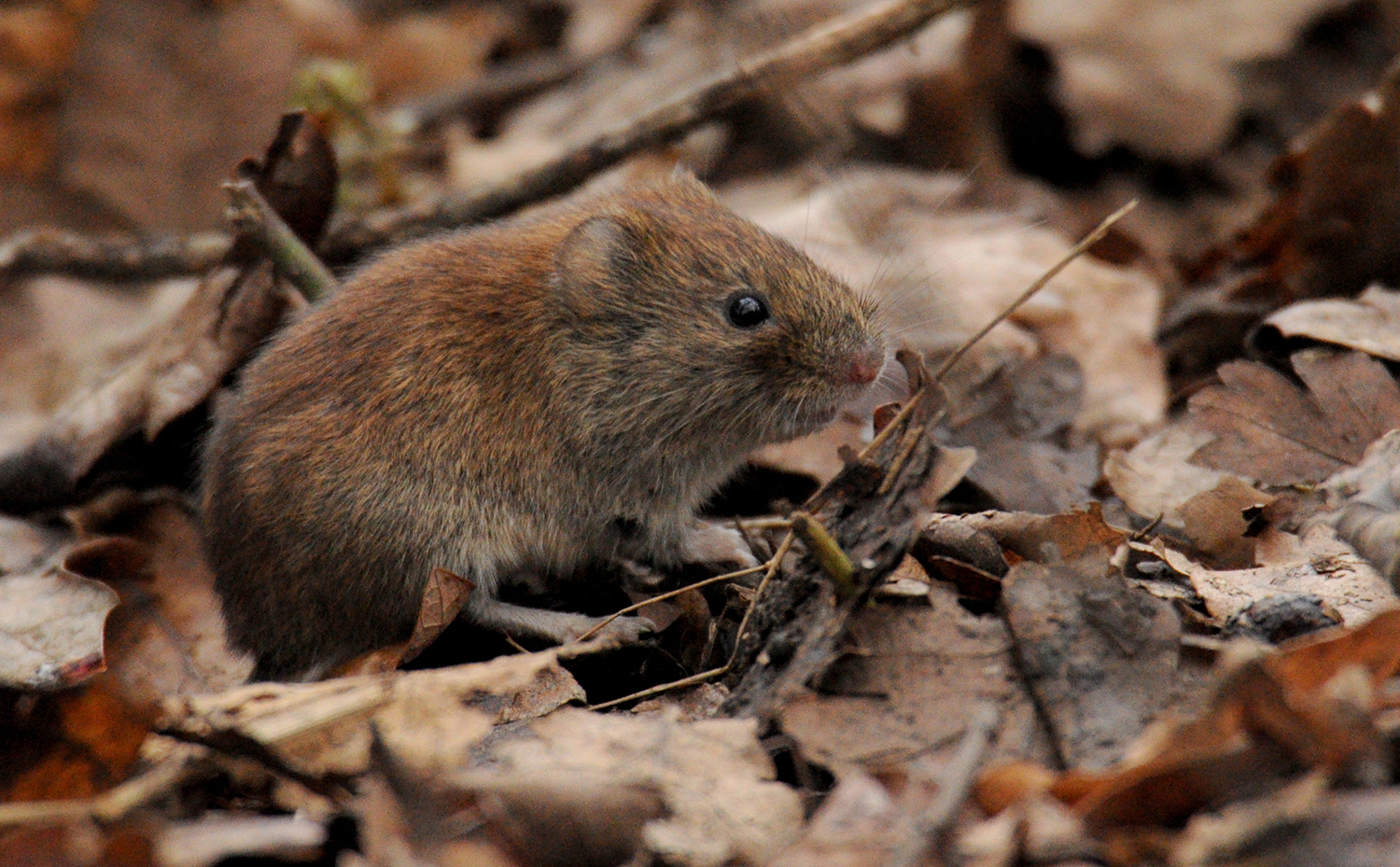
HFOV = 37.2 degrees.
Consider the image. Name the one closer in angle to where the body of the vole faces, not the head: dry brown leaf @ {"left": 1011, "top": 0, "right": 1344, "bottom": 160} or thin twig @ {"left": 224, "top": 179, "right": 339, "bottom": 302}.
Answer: the dry brown leaf

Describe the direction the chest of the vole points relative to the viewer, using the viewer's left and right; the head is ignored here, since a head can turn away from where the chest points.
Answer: facing to the right of the viewer

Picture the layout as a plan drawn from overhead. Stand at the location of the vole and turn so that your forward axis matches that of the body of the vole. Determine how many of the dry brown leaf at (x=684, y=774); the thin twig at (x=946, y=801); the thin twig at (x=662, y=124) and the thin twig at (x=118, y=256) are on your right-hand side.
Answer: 2

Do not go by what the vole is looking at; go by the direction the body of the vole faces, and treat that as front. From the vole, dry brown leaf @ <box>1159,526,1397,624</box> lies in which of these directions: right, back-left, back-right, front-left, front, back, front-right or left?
front-right

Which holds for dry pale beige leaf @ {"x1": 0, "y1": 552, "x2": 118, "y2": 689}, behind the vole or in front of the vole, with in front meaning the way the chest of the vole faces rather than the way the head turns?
behind
